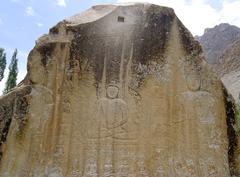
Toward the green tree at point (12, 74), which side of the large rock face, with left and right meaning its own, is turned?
back

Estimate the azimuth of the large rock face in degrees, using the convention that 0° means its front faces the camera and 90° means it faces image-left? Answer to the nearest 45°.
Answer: approximately 0°

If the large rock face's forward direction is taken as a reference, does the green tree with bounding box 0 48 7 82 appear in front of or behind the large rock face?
behind
